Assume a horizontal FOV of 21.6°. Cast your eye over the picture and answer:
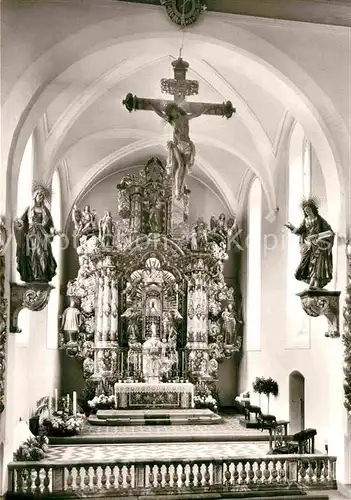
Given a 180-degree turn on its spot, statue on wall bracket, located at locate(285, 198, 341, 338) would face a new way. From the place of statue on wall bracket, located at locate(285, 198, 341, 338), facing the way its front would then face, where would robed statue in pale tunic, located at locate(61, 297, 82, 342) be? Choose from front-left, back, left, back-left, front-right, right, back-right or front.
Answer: left

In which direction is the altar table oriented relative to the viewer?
toward the camera

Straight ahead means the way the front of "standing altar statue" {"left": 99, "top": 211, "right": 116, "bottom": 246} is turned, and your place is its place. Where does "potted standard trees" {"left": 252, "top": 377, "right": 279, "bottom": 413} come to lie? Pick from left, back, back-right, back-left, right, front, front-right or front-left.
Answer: front-left

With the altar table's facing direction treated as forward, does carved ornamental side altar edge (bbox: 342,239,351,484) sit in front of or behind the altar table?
in front

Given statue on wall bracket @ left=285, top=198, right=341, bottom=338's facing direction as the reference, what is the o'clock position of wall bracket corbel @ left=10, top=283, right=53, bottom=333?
The wall bracket corbel is roughly at 1 o'clock from the statue on wall bracket.

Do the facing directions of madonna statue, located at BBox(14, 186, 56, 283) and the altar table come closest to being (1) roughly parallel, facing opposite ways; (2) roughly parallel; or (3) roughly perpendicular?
roughly parallel

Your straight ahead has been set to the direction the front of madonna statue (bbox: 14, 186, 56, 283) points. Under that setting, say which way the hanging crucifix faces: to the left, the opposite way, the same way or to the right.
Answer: the same way

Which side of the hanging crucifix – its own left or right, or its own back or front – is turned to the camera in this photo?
front

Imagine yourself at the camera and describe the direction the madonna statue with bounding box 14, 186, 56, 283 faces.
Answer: facing the viewer

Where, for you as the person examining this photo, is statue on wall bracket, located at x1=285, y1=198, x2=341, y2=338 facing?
facing the viewer and to the left of the viewer

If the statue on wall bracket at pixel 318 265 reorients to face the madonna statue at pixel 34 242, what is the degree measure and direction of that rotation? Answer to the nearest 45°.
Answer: approximately 45° to its right

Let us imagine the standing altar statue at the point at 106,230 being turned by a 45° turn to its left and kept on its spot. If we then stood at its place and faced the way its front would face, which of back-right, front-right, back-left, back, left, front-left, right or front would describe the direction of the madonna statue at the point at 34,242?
front-right
